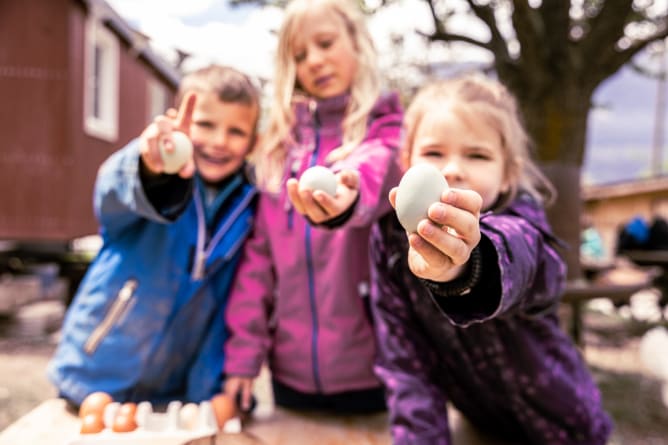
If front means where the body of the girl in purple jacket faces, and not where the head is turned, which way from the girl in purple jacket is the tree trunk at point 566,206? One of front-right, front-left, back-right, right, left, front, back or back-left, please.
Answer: back

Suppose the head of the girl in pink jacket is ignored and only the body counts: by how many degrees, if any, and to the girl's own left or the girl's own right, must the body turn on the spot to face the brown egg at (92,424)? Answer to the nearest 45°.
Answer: approximately 45° to the girl's own right

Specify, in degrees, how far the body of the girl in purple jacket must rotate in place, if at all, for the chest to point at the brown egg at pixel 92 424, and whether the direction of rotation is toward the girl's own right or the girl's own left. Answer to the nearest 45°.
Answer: approximately 90° to the girl's own right

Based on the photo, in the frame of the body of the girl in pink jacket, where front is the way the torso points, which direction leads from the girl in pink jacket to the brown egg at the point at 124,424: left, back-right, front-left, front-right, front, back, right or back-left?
front-right

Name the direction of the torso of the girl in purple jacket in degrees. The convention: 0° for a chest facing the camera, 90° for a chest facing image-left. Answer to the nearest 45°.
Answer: approximately 0°

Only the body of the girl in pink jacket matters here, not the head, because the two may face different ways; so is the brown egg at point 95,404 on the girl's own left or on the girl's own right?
on the girl's own right

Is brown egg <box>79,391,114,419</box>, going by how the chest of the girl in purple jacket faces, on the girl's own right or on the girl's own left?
on the girl's own right

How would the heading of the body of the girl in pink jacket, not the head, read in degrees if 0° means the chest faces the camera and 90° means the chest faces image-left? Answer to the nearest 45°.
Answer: approximately 0°

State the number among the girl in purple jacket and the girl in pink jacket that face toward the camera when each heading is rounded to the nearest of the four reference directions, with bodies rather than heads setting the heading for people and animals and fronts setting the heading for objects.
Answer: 2

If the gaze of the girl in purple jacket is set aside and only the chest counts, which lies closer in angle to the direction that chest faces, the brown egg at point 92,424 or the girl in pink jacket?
the brown egg

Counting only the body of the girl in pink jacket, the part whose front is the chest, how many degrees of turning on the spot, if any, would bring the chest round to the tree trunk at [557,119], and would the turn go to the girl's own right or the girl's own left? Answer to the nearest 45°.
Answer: approximately 135° to the girl's own left
